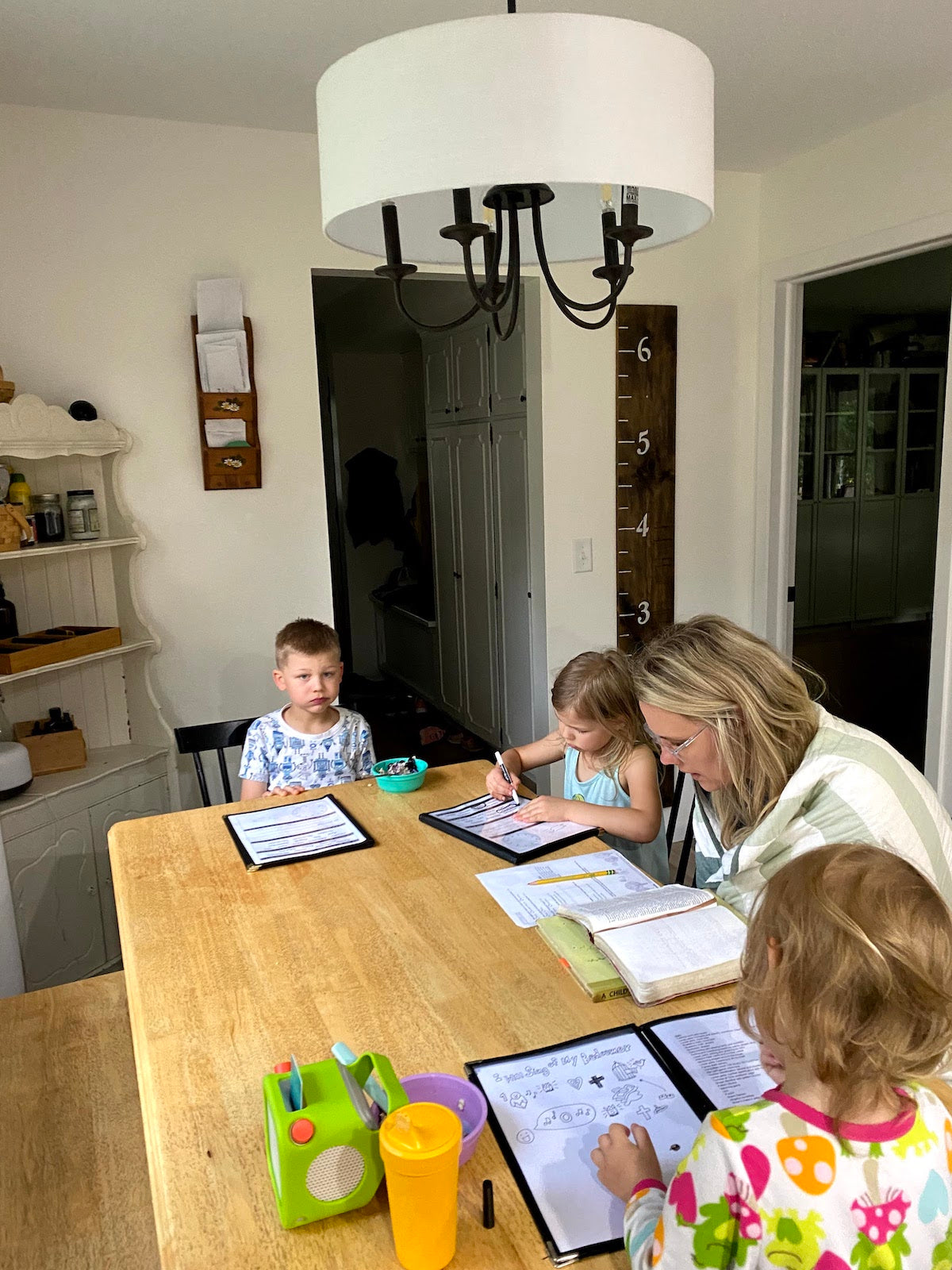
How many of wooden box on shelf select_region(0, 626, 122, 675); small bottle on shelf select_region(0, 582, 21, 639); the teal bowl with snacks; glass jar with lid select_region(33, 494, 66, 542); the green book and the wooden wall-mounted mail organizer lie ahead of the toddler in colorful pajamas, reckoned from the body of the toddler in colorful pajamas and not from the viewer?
6

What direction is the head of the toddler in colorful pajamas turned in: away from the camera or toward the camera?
away from the camera

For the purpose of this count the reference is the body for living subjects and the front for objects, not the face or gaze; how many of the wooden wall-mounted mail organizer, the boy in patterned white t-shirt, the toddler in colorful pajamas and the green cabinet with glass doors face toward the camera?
3

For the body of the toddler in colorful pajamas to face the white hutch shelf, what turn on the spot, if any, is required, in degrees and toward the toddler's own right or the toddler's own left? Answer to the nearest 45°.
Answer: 0° — they already face it

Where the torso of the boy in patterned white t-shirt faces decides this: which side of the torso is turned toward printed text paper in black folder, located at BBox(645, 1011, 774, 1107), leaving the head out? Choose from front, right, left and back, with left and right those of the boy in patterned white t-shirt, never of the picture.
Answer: front

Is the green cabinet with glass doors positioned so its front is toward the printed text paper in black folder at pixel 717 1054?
yes

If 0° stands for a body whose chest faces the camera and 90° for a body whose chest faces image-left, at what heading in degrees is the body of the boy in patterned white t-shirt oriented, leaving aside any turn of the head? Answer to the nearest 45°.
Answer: approximately 0°

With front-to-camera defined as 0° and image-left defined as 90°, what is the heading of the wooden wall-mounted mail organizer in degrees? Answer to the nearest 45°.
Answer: approximately 0°

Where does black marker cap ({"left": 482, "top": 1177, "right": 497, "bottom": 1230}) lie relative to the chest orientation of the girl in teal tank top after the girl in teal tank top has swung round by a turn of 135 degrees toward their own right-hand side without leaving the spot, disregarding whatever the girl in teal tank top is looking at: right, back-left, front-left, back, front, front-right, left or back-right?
back

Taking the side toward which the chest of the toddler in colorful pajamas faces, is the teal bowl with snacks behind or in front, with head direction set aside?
in front

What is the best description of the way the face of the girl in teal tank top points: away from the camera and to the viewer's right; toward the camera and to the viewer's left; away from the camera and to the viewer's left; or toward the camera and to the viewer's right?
toward the camera and to the viewer's left

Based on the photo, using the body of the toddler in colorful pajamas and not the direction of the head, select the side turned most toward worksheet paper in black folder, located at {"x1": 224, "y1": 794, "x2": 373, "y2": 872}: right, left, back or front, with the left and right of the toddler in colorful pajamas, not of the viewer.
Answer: front
